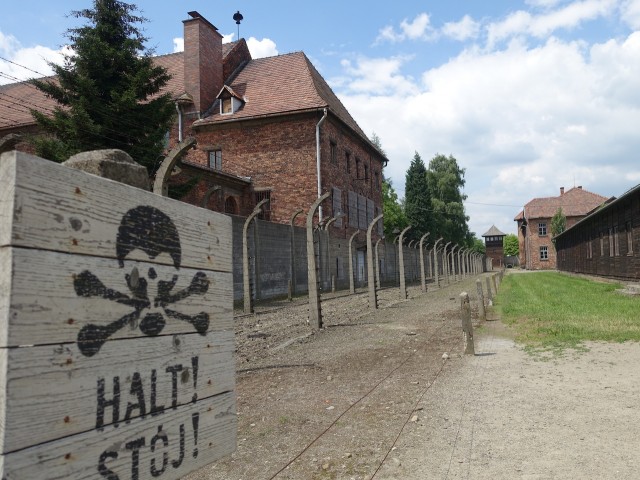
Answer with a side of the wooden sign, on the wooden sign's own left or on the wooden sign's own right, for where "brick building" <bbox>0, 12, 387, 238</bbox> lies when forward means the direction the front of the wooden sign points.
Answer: on the wooden sign's own left

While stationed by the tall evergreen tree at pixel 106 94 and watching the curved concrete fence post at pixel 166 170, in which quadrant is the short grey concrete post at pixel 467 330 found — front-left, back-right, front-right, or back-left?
front-left

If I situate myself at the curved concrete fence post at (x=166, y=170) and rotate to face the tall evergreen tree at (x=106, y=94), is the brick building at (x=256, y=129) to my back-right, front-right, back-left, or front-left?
front-right

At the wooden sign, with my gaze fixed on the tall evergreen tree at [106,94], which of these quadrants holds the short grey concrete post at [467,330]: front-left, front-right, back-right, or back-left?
front-right

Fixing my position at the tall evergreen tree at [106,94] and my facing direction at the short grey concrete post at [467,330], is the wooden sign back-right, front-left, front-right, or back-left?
front-right

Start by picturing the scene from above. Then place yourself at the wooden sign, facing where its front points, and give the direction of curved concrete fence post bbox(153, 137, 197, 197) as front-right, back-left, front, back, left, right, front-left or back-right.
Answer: back-left

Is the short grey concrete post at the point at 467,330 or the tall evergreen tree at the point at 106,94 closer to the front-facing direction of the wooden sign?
the short grey concrete post

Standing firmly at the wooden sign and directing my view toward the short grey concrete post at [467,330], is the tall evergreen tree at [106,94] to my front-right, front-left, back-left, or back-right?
front-left

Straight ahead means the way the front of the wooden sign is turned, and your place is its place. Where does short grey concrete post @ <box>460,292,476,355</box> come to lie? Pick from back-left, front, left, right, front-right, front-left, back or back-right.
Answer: left

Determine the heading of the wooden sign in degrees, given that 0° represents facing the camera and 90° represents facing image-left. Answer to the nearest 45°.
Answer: approximately 315°

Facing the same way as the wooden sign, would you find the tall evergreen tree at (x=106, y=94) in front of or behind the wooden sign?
behind
